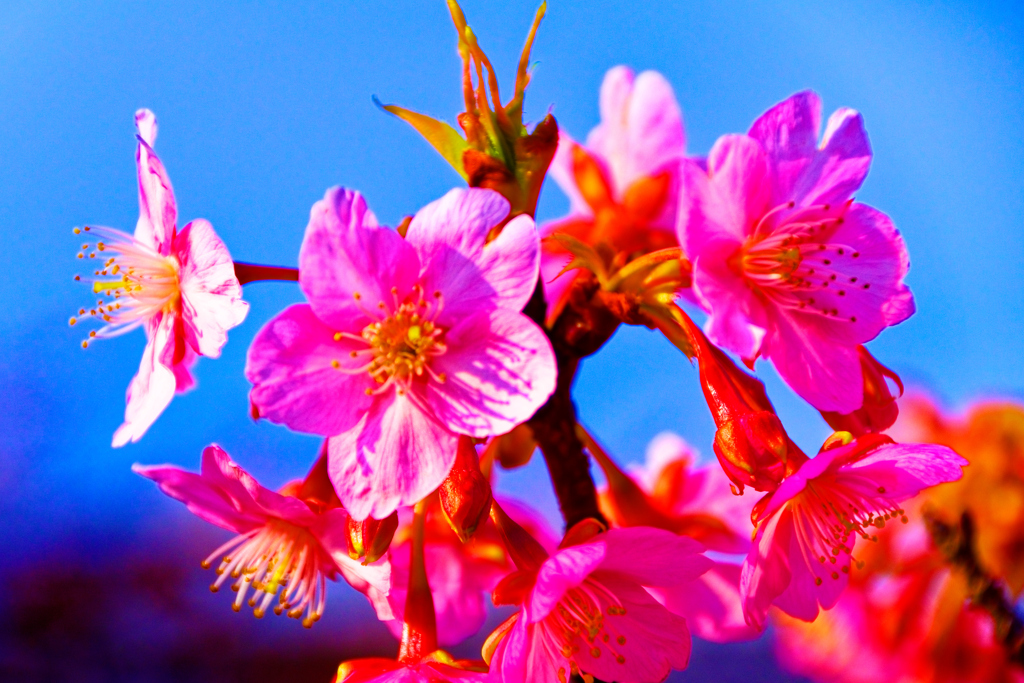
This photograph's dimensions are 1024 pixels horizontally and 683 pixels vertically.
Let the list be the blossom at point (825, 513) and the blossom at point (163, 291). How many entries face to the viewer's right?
1

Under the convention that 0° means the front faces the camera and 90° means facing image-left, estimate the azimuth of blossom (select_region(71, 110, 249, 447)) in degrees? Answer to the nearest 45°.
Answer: approximately 90°

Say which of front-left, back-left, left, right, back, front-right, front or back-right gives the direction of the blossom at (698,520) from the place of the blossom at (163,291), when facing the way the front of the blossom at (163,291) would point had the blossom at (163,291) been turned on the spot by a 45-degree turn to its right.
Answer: back-right

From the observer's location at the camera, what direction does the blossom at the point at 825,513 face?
facing to the right of the viewer

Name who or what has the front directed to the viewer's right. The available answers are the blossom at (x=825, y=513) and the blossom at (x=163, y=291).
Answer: the blossom at (x=825, y=513)

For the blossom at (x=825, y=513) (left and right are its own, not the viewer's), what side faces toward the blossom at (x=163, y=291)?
back
